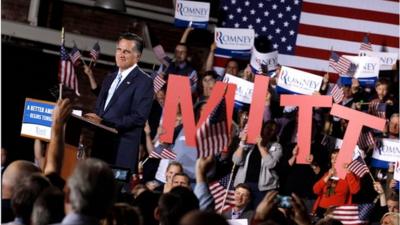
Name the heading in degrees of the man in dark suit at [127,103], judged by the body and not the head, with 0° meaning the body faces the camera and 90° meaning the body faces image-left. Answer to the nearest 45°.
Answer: approximately 45°

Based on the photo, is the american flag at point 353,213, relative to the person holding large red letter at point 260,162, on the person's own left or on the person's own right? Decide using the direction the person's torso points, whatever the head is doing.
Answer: on the person's own left

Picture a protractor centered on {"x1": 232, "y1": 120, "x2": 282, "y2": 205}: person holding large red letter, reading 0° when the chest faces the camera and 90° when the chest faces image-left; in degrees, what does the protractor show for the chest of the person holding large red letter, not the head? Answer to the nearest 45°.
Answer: approximately 45°

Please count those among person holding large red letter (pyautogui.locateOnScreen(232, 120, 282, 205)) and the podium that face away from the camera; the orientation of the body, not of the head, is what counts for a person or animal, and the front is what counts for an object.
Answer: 0

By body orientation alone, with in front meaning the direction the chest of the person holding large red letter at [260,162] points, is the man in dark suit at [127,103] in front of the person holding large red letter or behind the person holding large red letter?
in front

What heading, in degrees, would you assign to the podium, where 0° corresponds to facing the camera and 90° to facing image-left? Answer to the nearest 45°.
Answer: approximately 90°

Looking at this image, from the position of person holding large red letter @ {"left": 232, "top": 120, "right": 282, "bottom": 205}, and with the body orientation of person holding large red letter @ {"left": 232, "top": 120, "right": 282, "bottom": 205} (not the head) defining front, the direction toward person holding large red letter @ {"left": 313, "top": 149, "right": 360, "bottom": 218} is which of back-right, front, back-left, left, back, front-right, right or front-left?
back-left
